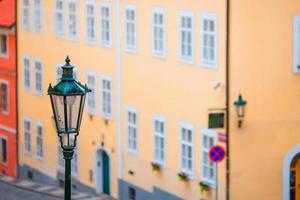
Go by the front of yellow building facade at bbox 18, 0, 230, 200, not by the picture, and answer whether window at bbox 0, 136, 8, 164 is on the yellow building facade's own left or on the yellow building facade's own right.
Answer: on the yellow building facade's own right

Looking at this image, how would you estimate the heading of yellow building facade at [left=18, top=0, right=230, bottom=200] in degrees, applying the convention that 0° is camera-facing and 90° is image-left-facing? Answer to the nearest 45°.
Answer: approximately 45°

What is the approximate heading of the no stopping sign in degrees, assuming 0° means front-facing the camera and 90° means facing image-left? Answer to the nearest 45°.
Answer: approximately 0°
